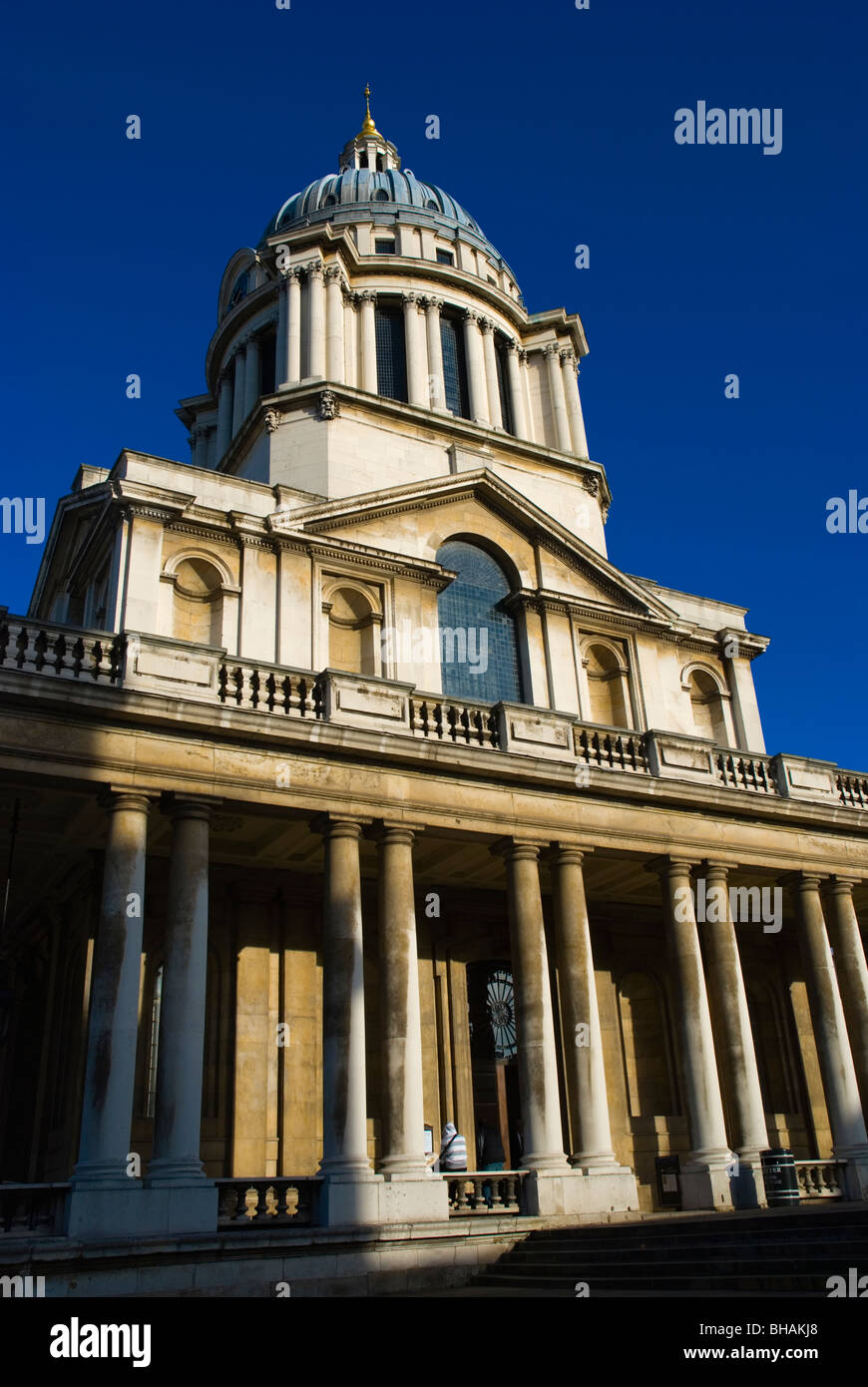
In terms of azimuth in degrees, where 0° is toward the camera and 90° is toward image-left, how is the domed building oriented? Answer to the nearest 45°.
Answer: approximately 315°

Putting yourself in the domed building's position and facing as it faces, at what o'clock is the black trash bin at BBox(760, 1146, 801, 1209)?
The black trash bin is roughly at 10 o'clock from the domed building.
